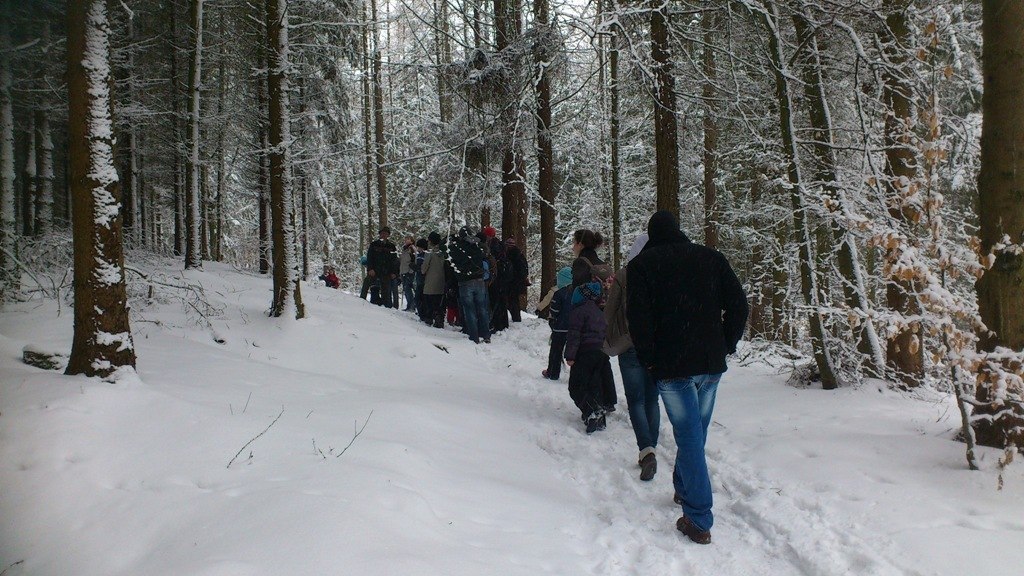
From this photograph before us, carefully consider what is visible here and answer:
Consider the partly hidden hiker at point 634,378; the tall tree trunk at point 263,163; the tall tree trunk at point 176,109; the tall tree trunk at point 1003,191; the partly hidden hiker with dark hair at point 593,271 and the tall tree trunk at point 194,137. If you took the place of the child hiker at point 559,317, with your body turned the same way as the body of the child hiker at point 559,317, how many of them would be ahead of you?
3

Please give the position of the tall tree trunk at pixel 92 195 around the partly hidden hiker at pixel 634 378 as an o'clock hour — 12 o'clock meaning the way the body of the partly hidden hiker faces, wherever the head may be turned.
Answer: The tall tree trunk is roughly at 10 o'clock from the partly hidden hiker.

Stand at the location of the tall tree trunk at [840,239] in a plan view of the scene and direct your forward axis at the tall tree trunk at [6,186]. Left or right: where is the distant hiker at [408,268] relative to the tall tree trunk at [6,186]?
right

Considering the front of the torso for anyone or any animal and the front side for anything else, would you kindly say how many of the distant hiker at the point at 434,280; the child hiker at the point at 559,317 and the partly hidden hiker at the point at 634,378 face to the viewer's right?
0

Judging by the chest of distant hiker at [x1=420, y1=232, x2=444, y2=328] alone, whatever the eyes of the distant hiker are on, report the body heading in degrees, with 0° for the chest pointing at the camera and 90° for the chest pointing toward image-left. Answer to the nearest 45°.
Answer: approximately 135°

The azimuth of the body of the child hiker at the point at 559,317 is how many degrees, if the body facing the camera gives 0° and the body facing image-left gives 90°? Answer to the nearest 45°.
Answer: approximately 135°

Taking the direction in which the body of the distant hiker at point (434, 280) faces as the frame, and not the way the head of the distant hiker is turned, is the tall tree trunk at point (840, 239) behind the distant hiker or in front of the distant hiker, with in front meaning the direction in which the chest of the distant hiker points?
behind

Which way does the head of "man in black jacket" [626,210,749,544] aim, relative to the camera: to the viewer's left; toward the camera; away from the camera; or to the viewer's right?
away from the camera

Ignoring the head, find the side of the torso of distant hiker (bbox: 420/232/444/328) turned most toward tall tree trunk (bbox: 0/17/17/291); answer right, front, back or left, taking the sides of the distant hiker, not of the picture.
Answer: left
